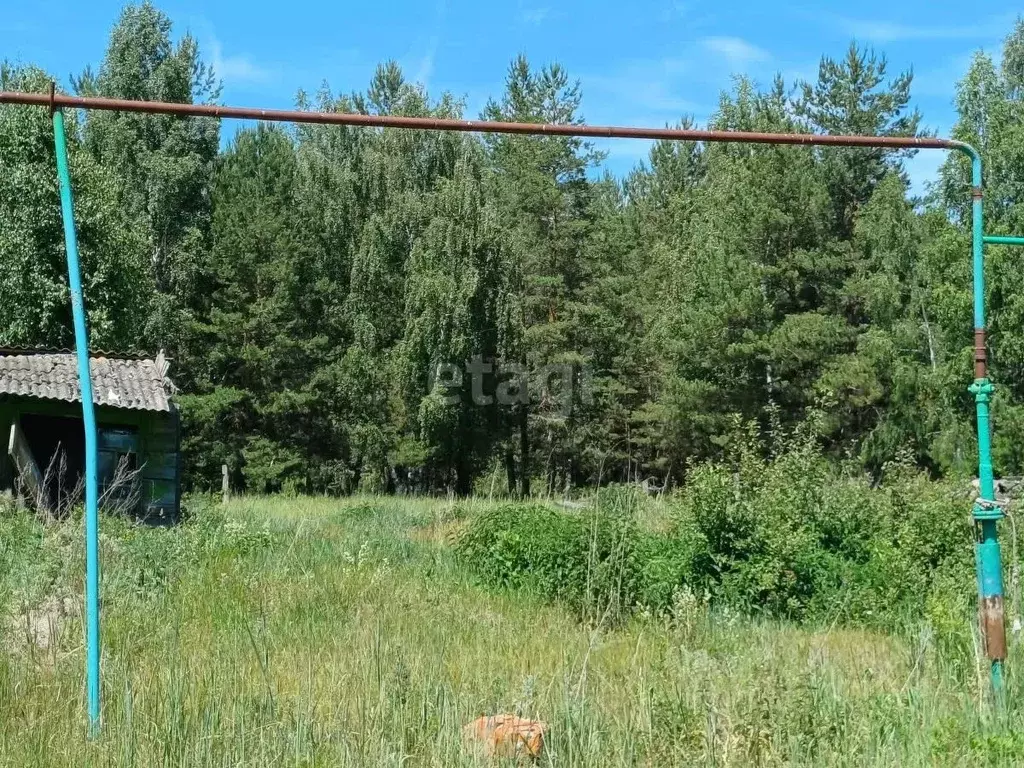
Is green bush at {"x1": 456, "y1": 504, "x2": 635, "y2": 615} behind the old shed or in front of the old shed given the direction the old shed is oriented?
in front

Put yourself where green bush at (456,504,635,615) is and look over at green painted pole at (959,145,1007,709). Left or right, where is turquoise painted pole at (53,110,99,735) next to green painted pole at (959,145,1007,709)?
right

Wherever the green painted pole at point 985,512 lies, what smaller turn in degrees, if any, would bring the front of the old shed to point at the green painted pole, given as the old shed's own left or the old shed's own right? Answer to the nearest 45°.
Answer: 0° — it already faces it

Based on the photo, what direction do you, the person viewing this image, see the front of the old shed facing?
facing the viewer

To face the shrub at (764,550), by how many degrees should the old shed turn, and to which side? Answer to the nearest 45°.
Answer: approximately 45° to its left

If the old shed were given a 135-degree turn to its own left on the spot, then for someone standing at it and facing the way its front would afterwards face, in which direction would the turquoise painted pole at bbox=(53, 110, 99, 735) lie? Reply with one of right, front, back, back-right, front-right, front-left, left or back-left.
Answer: back-right

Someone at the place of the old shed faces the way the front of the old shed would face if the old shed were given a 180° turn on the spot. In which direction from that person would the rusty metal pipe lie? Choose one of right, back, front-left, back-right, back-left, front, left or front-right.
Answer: back
